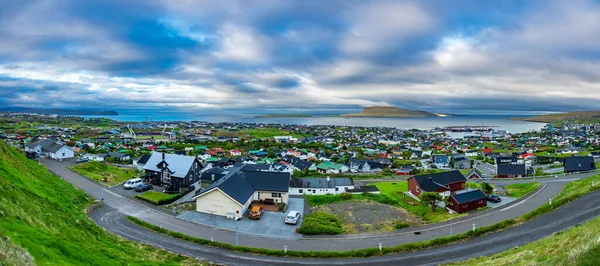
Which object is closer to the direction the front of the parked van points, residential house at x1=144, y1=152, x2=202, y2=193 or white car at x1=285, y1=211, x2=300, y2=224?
the white car

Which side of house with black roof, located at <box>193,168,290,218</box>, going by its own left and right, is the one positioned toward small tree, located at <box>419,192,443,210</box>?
left

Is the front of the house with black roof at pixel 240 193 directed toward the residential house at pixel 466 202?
no

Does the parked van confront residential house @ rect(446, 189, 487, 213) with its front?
no

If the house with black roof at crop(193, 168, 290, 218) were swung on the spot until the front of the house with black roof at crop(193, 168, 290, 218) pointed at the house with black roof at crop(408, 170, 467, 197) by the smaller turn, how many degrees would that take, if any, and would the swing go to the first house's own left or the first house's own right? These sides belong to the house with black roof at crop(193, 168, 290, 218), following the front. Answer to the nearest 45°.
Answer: approximately 90° to the first house's own left

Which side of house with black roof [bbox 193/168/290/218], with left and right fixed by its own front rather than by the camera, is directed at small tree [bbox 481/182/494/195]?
left

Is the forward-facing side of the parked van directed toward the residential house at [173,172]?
no

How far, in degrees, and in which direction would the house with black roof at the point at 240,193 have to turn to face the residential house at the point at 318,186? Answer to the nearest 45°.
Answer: approximately 135° to its left

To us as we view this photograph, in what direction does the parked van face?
facing the viewer and to the left of the viewer

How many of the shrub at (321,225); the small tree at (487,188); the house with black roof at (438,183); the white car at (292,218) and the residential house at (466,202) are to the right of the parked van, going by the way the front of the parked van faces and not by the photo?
0

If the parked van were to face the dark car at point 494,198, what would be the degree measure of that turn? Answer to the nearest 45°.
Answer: approximately 90° to its left

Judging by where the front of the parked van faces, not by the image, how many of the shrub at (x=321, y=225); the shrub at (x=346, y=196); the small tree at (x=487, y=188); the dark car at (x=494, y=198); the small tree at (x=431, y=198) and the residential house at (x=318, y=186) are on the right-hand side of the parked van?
0

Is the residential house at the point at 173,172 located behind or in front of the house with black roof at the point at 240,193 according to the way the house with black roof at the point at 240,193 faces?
behind

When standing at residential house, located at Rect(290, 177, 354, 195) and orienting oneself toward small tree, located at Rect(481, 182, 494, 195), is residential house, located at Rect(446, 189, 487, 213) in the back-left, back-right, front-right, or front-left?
front-right

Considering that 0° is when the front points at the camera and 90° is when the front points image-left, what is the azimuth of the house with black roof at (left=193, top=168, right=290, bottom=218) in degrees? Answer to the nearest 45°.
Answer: approximately 0°
